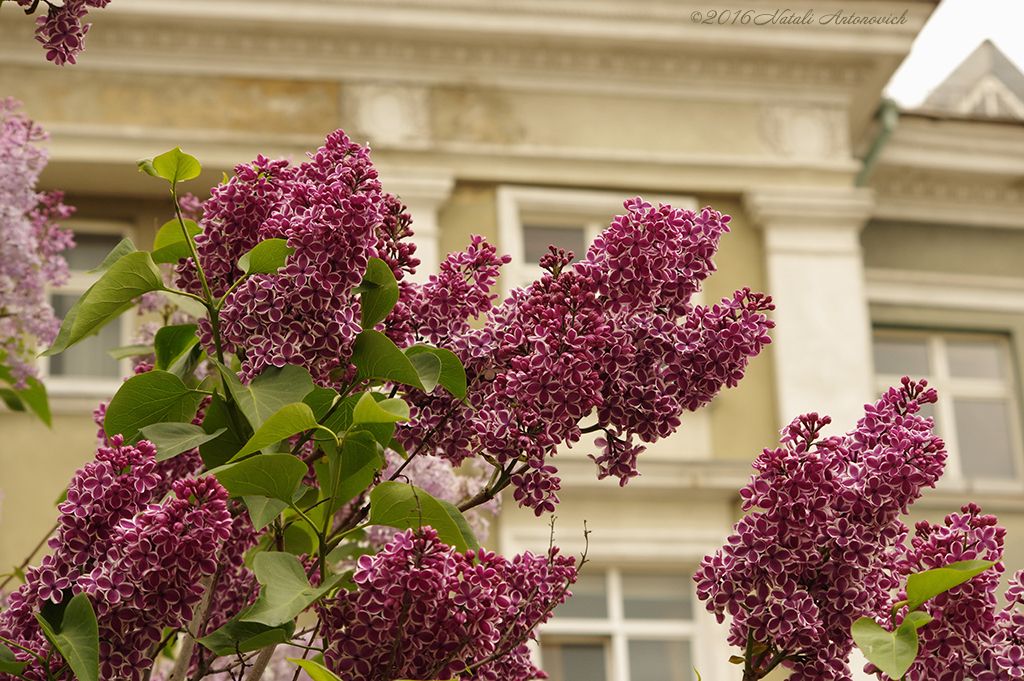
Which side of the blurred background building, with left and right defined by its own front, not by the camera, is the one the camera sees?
front

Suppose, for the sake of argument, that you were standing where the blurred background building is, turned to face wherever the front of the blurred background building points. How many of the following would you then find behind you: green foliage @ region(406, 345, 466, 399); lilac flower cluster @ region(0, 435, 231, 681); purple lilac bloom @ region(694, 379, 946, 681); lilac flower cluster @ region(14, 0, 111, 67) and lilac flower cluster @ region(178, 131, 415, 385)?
0

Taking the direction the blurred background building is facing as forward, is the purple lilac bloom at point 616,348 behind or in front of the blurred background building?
in front

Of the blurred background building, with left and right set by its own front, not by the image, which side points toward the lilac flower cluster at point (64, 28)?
front

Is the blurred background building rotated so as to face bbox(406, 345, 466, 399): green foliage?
yes

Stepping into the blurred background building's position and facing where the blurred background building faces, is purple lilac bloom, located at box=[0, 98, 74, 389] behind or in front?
in front

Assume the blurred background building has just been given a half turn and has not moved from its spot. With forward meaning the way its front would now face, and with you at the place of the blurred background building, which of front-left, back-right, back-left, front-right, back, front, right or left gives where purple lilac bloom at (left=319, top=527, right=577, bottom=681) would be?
back

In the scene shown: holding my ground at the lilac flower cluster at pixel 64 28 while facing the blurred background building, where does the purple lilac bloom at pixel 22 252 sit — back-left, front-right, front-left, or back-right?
front-left

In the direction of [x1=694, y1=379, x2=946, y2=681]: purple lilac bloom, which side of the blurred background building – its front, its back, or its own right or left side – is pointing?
front

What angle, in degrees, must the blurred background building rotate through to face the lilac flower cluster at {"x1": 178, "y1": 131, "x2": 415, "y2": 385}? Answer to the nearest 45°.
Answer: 0° — it already faces it

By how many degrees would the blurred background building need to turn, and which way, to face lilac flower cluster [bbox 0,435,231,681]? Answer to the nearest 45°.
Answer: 0° — it already faces it
